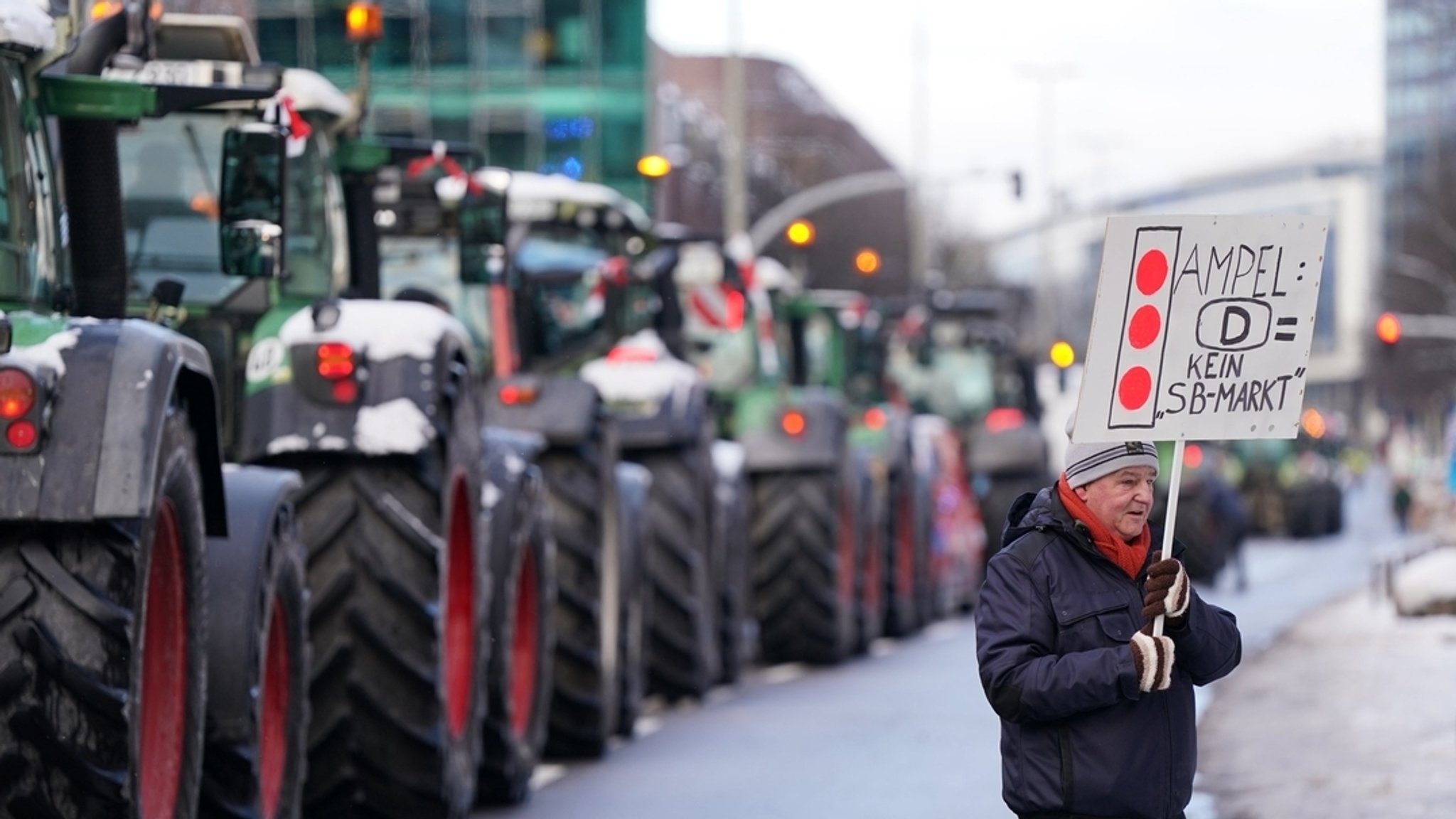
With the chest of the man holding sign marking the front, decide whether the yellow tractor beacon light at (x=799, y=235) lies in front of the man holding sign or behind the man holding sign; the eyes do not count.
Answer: behind

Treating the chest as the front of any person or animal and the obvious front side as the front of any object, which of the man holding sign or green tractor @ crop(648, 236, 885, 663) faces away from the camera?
the green tractor

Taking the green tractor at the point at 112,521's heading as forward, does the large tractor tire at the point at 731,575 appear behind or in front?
in front

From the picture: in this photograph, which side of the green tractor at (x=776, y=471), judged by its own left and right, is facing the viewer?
back

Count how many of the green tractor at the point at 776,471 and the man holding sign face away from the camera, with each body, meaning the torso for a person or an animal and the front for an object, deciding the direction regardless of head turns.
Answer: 1

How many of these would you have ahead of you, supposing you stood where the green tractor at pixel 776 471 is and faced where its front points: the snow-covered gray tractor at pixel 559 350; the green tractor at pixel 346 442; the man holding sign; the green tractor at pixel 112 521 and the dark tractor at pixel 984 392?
1

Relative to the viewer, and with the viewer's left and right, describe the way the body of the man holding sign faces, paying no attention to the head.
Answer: facing the viewer and to the right of the viewer

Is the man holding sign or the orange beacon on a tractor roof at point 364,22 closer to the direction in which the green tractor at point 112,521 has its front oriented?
the orange beacon on a tractor roof

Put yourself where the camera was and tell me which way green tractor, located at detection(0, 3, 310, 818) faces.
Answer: facing away from the viewer and to the right of the viewer

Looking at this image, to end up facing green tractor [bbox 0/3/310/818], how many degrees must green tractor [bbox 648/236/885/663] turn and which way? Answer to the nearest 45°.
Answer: approximately 180°
